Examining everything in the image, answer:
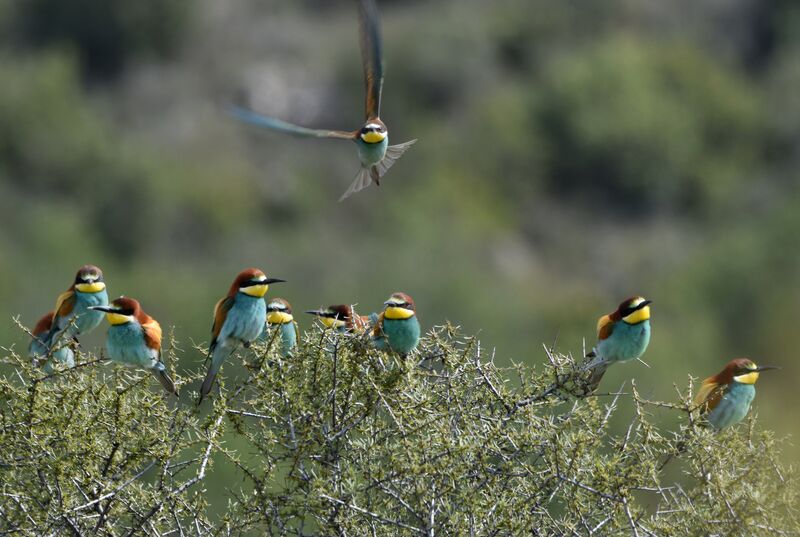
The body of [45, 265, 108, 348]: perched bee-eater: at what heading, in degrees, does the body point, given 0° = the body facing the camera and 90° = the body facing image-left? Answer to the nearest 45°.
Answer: approximately 315°

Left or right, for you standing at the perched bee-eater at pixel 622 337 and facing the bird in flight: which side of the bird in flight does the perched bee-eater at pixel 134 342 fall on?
left

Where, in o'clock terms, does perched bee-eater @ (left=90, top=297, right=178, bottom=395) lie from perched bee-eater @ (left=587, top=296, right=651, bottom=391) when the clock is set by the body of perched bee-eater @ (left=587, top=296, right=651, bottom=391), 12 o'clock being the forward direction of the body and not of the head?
perched bee-eater @ (left=90, top=297, right=178, bottom=395) is roughly at 4 o'clock from perched bee-eater @ (left=587, top=296, right=651, bottom=391).

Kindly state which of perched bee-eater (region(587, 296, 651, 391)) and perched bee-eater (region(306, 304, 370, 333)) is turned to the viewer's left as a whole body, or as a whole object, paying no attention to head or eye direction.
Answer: perched bee-eater (region(306, 304, 370, 333))

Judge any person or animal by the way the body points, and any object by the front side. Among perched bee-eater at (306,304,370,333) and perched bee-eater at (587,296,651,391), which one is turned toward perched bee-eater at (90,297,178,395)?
perched bee-eater at (306,304,370,333)

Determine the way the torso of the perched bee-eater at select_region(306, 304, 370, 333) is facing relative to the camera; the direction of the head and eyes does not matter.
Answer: to the viewer's left

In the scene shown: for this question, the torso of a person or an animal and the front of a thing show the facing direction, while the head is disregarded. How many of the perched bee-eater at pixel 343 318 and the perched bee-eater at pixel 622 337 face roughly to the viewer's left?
1
